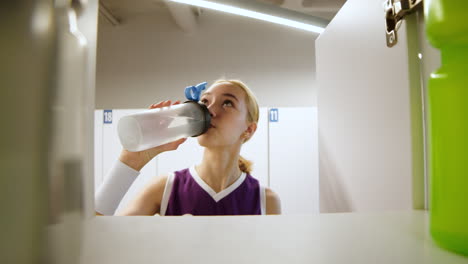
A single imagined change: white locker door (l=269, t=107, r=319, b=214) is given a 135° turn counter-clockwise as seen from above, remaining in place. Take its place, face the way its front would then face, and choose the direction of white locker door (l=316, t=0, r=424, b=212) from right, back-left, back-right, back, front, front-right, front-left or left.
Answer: back-right

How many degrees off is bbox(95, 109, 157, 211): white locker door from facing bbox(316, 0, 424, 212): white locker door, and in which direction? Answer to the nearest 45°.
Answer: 0° — it already faces it

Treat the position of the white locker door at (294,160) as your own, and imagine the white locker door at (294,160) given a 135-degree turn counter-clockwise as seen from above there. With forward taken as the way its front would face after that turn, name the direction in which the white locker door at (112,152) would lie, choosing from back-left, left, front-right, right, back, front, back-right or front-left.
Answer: back-left

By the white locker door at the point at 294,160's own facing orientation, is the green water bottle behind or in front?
in front

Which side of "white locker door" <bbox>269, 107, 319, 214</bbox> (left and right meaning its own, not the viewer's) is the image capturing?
front

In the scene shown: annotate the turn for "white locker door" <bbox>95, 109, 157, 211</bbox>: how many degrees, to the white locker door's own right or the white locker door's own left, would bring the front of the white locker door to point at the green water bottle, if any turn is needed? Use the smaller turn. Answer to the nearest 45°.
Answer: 0° — it already faces it
